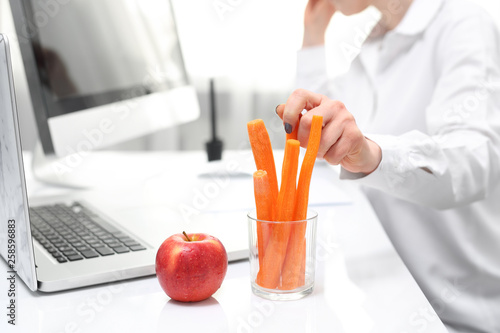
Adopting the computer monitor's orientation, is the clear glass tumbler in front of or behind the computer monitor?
in front

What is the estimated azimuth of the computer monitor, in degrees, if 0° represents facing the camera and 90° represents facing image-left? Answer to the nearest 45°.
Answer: approximately 315°

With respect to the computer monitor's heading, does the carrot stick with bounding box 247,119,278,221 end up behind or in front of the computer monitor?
in front
